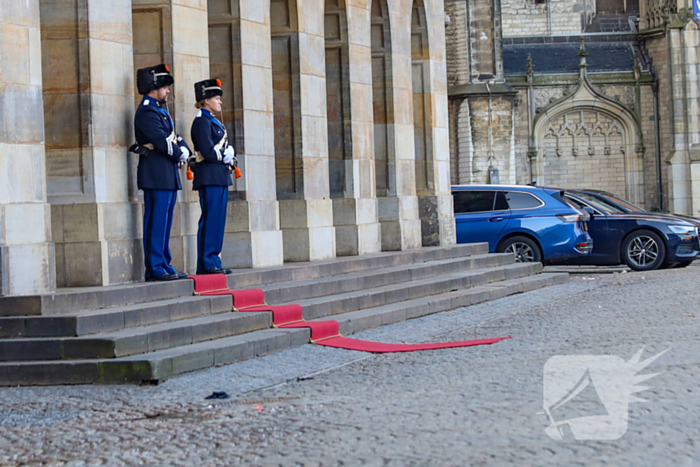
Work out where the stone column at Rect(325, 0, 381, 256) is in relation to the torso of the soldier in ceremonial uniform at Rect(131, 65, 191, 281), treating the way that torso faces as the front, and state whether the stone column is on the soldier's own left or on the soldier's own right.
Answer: on the soldier's own left

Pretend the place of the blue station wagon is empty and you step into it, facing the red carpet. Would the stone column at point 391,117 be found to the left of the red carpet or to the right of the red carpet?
right

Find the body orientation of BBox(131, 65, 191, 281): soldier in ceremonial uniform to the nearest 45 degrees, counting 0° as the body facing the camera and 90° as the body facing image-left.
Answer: approximately 270°

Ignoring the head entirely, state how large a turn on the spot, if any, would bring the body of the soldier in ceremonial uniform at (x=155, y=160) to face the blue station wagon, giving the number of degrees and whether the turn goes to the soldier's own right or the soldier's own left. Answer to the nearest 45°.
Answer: approximately 45° to the soldier's own left

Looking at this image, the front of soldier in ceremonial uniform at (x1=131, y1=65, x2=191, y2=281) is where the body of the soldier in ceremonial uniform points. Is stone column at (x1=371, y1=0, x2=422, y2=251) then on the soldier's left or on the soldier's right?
on the soldier's left

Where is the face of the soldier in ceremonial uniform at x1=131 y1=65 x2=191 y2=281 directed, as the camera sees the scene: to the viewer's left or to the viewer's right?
to the viewer's right

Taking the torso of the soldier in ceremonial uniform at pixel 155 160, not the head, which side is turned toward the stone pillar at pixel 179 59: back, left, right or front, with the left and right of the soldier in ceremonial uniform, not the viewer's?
left

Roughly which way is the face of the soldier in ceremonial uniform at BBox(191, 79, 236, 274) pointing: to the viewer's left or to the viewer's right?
to the viewer's right

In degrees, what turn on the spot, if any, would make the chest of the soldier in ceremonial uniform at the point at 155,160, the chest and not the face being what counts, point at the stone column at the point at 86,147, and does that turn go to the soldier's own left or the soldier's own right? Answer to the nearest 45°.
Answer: approximately 135° to the soldier's own left
